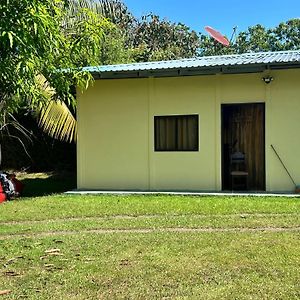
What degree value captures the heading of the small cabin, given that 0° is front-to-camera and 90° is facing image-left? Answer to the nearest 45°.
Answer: approximately 0°

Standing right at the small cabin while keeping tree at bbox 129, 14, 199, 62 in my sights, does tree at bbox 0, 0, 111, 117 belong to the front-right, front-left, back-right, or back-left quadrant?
back-left

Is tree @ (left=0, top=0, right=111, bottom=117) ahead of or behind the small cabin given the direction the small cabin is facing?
ahead

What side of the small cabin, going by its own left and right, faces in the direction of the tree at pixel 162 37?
back
